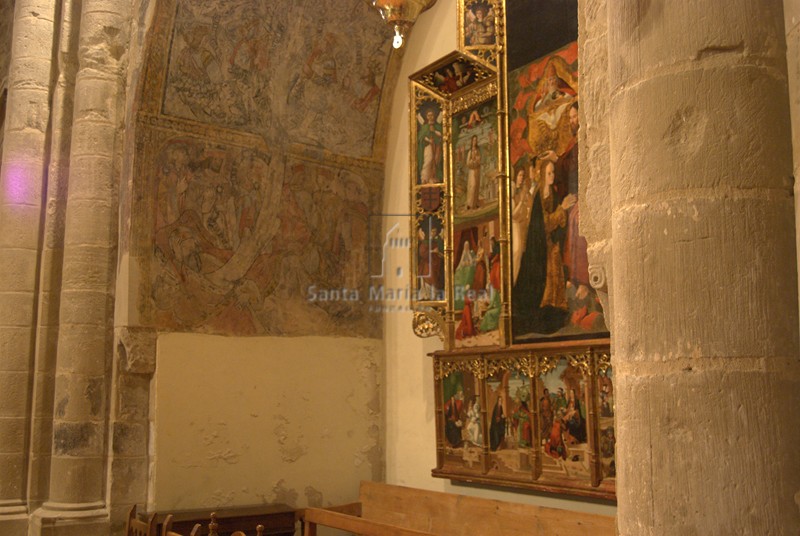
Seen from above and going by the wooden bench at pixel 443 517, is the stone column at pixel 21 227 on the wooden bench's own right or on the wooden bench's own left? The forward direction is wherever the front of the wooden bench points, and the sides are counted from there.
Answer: on the wooden bench's own right

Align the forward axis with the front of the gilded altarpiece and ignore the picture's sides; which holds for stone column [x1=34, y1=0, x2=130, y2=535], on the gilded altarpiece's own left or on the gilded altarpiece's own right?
on the gilded altarpiece's own right
